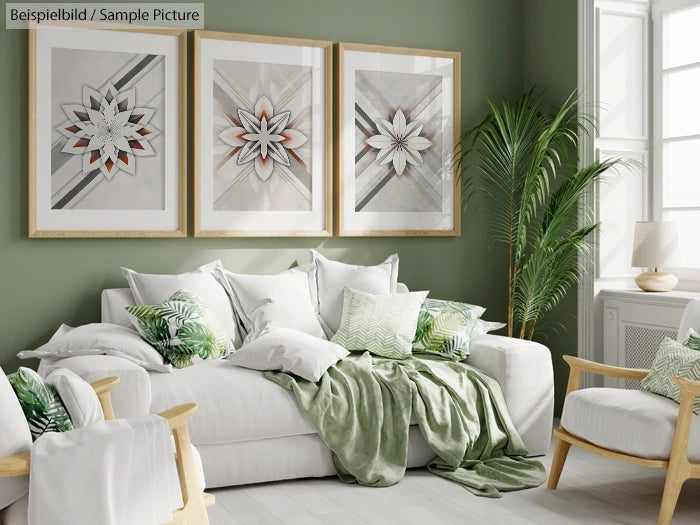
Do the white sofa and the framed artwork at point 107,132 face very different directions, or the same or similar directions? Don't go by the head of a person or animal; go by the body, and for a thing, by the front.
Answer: same or similar directions

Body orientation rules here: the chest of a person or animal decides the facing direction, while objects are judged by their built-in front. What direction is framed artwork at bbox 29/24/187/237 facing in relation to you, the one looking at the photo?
facing the viewer

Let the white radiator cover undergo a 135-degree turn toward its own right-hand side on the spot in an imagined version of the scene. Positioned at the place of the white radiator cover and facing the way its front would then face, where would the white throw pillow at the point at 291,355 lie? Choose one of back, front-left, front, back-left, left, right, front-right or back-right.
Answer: back-left

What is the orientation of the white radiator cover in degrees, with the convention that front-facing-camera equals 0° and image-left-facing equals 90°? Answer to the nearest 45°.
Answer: approximately 45°

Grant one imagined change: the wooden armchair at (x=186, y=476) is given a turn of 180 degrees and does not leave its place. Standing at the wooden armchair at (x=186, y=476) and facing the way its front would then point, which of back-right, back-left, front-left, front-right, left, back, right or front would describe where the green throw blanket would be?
back

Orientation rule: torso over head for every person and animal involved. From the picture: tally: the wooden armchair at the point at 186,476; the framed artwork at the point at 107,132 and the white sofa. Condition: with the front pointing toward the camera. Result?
2

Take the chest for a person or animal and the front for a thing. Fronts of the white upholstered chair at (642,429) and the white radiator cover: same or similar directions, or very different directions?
same or similar directions

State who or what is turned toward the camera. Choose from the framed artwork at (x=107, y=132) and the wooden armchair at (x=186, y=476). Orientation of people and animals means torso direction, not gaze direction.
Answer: the framed artwork

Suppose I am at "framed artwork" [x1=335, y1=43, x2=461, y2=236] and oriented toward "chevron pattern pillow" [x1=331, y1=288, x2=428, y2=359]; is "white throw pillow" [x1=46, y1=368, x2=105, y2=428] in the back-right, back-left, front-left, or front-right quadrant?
front-right

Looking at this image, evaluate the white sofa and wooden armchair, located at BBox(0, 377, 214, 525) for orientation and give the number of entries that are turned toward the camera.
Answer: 1

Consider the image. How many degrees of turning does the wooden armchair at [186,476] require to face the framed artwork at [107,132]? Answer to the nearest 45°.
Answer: approximately 45° to its left

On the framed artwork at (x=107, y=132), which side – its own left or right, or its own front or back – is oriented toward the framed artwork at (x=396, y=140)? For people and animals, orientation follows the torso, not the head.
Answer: left

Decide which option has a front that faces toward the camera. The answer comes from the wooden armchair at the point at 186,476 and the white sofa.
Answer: the white sofa

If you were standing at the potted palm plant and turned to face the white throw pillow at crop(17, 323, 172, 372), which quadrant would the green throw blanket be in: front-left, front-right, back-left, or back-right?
front-left

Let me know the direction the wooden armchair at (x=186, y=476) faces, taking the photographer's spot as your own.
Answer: facing away from the viewer and to the right of the viewer

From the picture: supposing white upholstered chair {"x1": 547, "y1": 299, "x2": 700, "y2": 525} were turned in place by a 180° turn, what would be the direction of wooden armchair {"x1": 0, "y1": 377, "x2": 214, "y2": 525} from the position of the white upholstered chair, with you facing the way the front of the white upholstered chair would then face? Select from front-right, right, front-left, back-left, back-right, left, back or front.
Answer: back

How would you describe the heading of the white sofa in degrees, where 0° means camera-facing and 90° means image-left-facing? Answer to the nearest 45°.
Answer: approximately 0°
